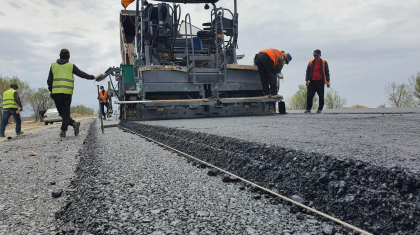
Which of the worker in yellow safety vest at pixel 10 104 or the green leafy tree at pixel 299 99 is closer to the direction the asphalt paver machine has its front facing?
the green leafy tree

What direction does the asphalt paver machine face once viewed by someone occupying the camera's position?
facing away from the viewer

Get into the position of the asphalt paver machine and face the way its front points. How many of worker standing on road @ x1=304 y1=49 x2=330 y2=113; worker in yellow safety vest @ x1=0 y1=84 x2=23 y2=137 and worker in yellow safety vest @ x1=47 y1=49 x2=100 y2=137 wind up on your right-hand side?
1

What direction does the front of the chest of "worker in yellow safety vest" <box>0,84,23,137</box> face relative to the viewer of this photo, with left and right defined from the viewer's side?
facing away from the viewer and to the right of the viewer

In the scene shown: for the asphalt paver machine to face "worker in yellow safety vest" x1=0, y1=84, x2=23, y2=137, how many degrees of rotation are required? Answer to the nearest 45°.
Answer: approximately 90° to its left

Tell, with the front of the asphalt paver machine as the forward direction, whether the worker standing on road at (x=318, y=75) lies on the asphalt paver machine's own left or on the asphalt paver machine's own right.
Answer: on the asphalt paver machine's own right

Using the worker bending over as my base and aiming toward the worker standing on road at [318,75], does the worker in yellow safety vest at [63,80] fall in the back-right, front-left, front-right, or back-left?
back-right
